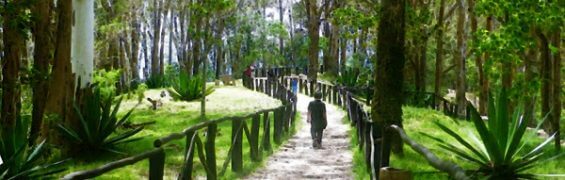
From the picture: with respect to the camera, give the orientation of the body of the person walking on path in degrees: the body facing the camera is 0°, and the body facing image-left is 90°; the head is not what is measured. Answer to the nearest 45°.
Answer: approximately 180°

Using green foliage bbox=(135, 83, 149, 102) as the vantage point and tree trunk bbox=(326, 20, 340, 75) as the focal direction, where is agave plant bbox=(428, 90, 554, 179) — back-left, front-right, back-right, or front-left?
back-right

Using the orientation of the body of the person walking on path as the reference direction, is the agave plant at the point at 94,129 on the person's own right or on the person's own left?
on the person's own left

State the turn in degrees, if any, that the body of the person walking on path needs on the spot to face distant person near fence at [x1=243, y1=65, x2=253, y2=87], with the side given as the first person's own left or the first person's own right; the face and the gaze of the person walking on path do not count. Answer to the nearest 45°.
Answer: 0° — they already face them

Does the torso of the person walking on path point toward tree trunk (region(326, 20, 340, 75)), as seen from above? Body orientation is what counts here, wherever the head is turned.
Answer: yes

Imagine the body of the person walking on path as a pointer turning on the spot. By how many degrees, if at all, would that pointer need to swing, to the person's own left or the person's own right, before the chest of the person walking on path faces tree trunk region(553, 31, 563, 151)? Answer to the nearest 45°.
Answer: approximately 90° to the person's own right

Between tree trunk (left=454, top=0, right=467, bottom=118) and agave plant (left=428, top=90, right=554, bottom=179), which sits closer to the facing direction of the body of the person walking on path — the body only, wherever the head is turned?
the tree trunk

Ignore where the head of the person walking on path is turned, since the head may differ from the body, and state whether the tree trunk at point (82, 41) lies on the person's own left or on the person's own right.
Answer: on the person's own left
